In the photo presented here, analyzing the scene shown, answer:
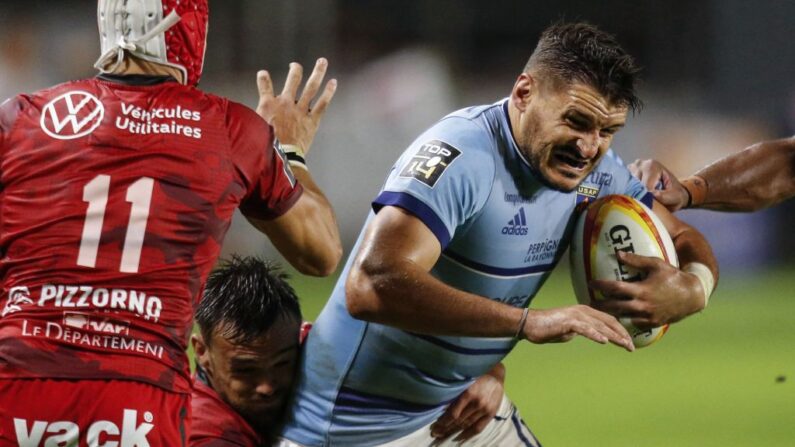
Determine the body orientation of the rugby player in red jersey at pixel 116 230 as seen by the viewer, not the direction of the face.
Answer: away from the camera

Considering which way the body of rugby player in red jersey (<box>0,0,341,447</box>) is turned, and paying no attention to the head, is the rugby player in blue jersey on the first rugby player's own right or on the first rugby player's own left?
on the first rugby player's own right

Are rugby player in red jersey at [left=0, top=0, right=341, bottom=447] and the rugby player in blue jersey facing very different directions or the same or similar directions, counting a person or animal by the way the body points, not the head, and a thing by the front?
very different directions

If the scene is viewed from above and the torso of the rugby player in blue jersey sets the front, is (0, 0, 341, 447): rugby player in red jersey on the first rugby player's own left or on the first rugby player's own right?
on the first rugby player's own right

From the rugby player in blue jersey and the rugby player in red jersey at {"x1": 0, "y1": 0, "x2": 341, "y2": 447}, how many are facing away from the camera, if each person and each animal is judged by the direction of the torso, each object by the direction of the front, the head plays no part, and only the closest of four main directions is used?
1

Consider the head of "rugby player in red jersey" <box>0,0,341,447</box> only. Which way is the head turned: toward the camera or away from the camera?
away from the camera

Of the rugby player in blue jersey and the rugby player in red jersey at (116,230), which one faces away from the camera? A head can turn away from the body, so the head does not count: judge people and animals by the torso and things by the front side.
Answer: the rugby player in red jersey
